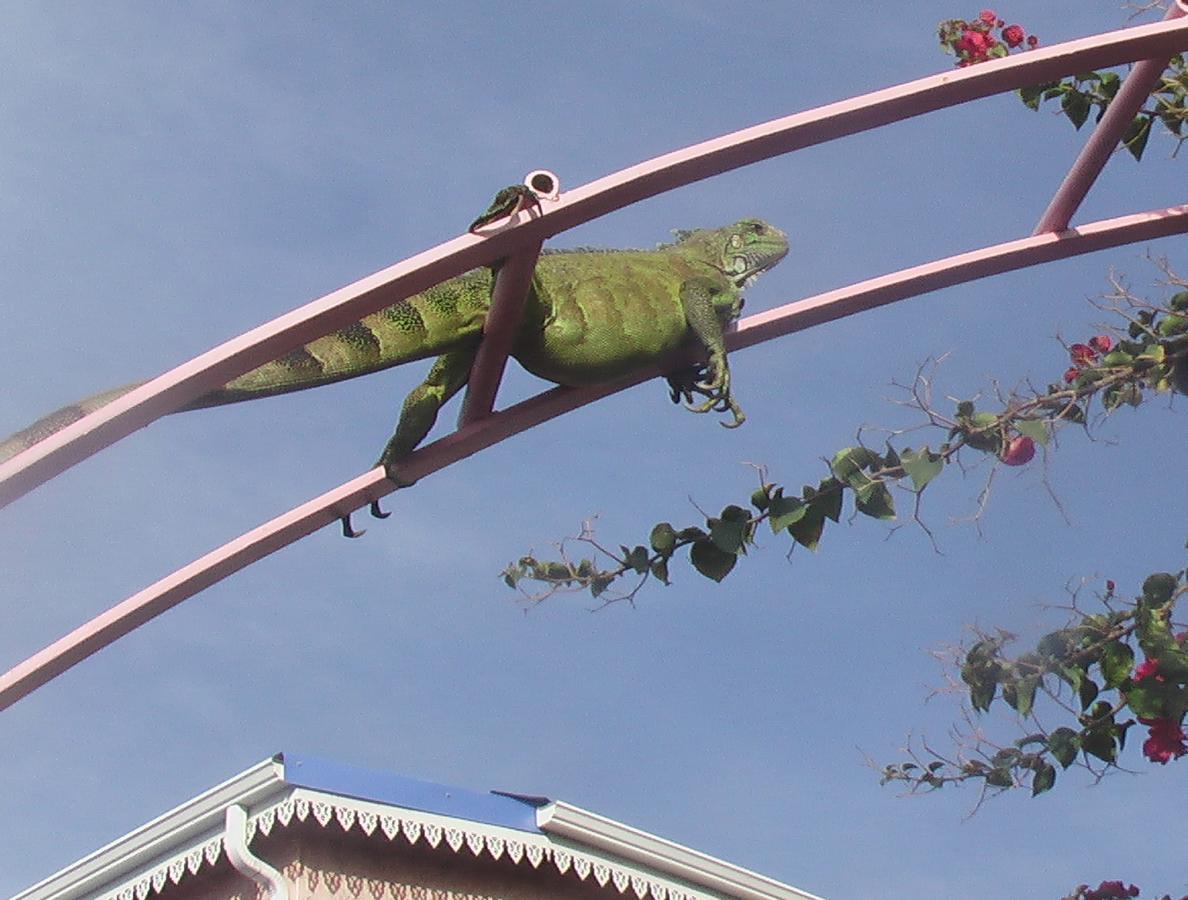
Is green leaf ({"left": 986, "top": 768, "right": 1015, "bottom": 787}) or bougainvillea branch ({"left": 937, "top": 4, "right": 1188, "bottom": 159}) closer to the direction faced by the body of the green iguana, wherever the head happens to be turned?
the bougainvillea branch

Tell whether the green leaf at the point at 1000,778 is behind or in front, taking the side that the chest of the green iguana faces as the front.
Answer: in front

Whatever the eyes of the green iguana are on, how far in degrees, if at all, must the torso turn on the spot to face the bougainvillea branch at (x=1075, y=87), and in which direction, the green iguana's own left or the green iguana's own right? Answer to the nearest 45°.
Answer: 0° — it already faces it

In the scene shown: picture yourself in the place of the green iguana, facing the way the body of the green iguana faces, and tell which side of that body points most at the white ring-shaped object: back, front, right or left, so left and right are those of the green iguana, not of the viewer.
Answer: right

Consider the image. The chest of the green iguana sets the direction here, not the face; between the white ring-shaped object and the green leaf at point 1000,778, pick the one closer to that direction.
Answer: the green leaf

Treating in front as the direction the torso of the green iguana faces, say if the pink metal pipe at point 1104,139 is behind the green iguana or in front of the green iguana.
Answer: in front

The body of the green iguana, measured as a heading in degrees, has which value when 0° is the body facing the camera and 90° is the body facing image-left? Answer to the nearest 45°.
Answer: approximately 270°
